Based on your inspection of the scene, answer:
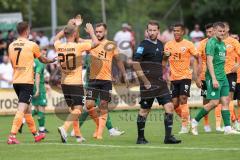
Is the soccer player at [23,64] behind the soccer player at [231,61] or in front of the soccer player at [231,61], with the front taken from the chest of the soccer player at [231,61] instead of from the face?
in front

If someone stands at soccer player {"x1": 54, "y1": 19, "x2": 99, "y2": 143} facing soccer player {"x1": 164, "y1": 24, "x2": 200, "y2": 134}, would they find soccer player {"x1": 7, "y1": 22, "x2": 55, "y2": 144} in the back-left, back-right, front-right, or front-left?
back-left

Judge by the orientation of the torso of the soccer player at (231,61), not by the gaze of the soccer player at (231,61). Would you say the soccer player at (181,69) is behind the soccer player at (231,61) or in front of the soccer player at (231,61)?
in front

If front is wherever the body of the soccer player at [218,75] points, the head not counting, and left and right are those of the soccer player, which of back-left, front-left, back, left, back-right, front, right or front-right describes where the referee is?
right

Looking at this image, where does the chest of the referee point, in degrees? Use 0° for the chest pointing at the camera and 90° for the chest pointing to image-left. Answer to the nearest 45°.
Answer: approximately 315°

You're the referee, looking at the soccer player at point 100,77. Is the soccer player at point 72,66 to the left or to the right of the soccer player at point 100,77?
left
